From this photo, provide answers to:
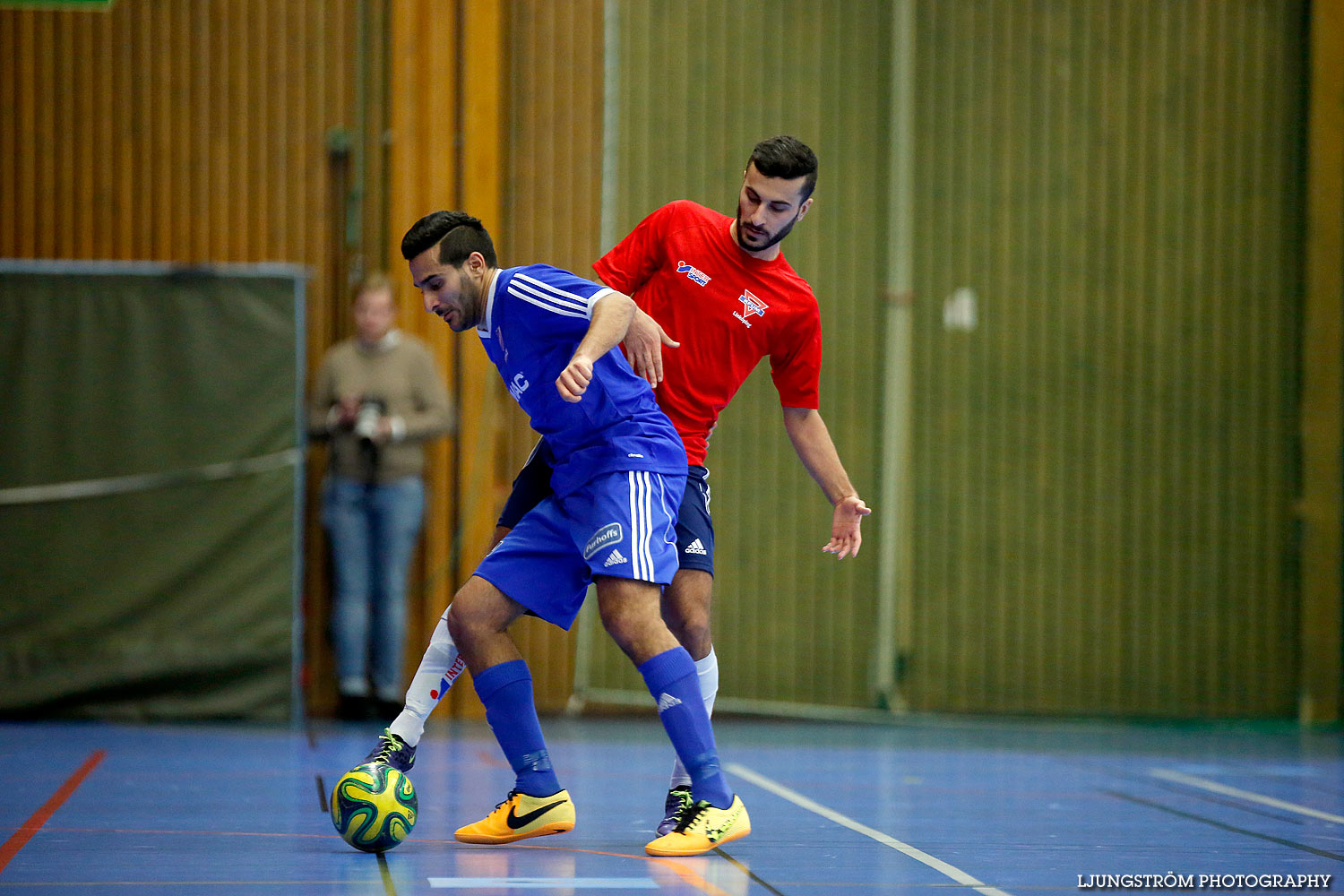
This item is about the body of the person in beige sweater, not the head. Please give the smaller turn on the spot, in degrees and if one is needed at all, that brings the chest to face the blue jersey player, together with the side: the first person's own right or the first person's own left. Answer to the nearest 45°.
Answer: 0° — they already face them

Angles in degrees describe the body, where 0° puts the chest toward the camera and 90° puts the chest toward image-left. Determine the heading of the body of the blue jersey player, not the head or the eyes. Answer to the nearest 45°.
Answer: approximately 45°

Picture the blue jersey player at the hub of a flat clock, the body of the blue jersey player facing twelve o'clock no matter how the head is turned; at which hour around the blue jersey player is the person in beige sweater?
The person in beige sweater is roughly at 4 o'clock from the blue jersey player.

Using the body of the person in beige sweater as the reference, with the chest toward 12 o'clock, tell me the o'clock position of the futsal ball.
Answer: The futsal ball is roughly at 12 o'clock from the person in beige sweater.

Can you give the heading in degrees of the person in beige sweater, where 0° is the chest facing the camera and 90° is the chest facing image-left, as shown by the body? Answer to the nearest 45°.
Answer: approximately 0°
